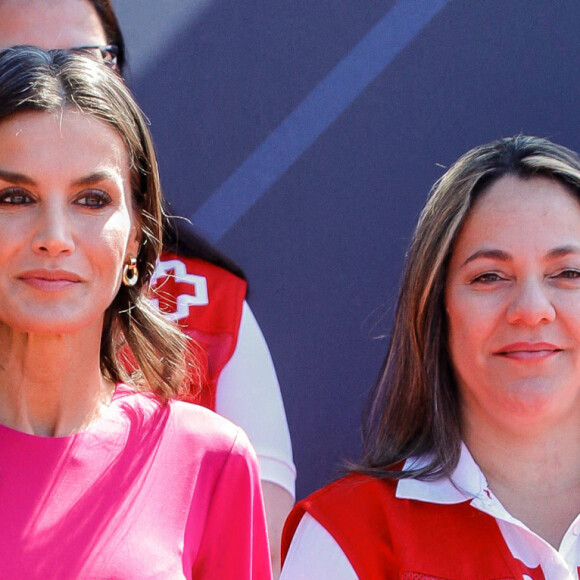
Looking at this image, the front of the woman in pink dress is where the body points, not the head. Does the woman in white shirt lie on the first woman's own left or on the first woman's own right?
on the first woman's own left

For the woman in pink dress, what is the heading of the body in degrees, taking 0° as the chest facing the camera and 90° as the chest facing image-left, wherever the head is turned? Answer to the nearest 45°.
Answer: approximately 0°
